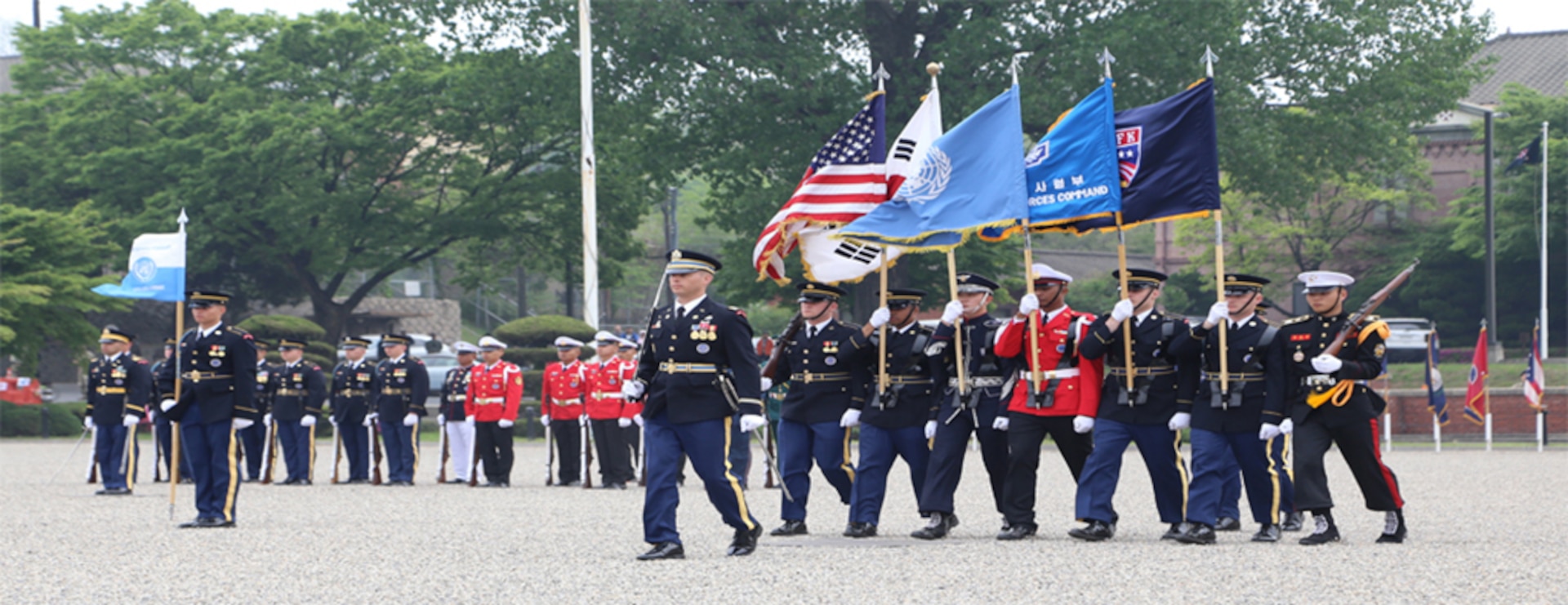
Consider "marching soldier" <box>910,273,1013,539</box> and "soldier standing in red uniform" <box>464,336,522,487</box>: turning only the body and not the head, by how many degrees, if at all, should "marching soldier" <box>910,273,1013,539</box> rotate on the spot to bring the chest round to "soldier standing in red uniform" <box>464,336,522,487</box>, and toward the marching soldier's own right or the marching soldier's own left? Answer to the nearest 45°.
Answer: approximately 90° to the marching soldier's own right

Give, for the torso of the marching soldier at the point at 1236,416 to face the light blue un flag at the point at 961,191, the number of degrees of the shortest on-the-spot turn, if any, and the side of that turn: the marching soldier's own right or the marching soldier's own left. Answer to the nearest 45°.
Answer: approximately 45° to the marching soldier's own right

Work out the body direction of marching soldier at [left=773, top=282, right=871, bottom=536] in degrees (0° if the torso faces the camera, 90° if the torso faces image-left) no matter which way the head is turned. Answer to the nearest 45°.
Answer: approximately 45°

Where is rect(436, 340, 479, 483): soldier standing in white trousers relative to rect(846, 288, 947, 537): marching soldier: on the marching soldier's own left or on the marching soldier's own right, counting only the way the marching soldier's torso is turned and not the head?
on the marching soldier's own right
